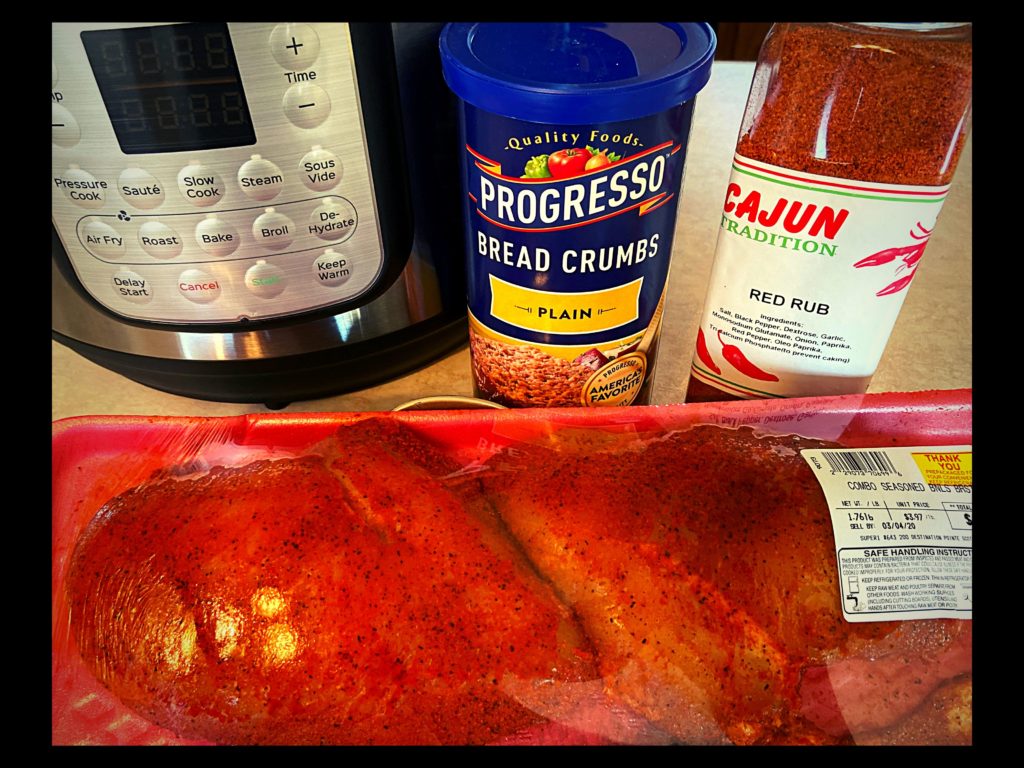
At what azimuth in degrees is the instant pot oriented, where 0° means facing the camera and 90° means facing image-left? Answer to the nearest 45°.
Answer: approximately 0°
